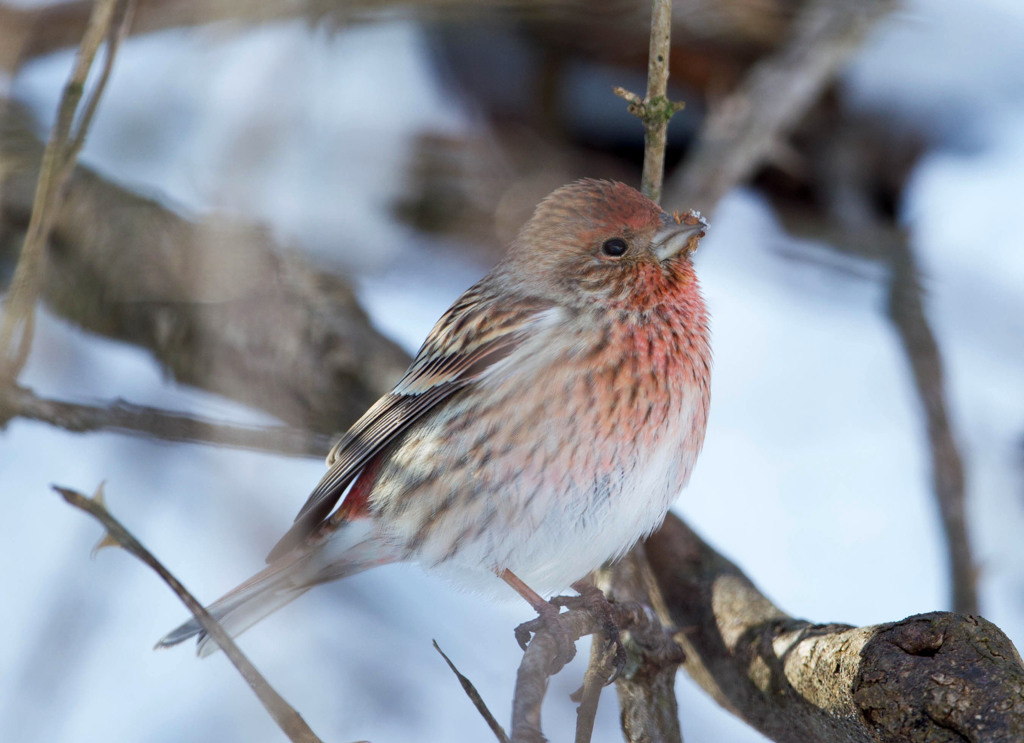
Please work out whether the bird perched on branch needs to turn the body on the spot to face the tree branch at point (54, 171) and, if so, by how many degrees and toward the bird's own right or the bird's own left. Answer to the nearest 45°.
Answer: approximately 180°

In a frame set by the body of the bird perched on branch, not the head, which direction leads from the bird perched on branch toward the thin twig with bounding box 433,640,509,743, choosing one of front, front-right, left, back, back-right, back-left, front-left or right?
right

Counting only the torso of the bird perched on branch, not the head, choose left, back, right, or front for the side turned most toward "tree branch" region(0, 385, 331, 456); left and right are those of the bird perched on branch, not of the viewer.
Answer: back

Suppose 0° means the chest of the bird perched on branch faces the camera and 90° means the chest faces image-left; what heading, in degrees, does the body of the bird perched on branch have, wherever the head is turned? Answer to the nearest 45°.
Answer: approximately 270°
